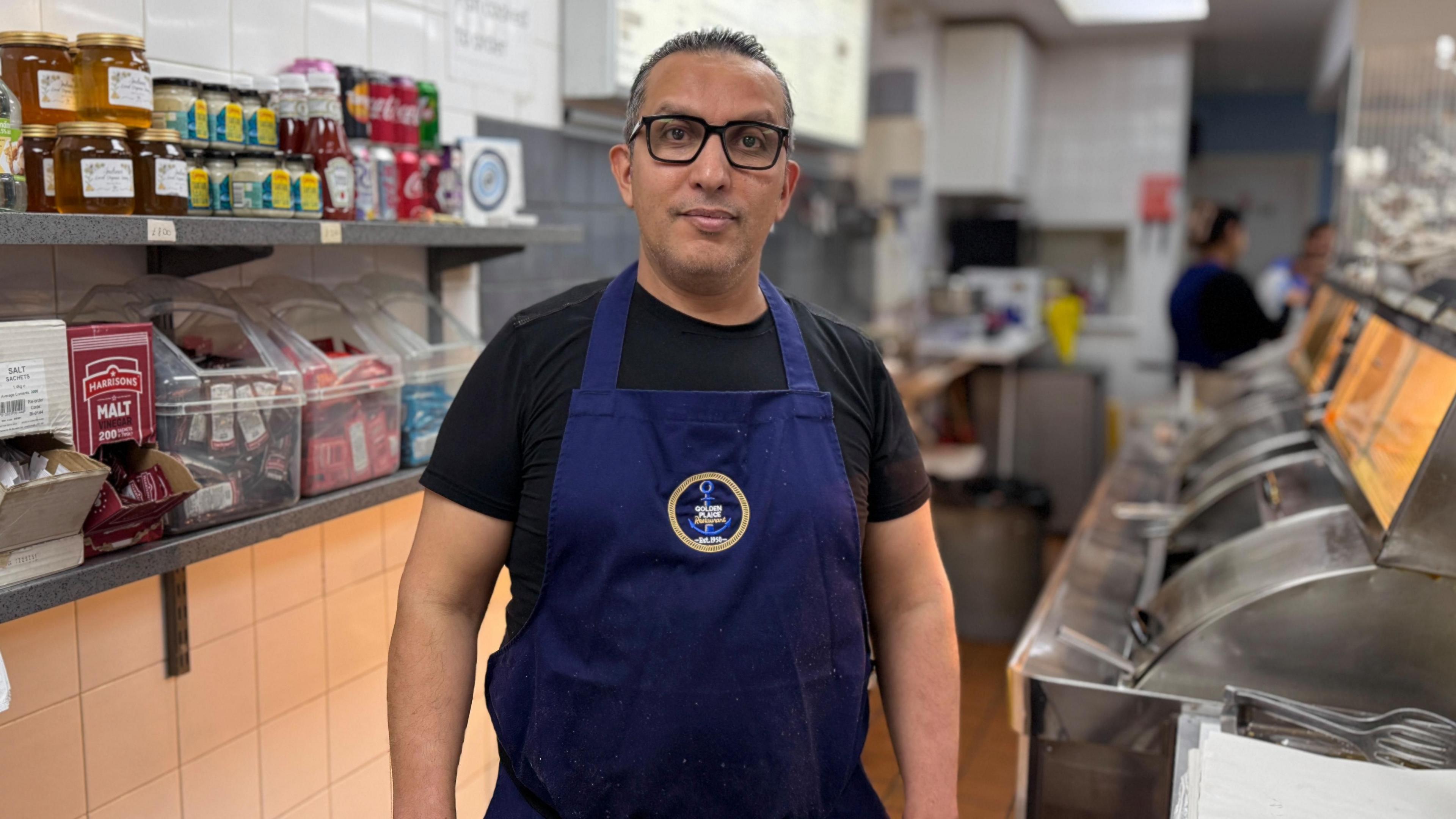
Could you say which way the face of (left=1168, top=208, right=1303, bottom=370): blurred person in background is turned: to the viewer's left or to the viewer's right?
to the viewer's right

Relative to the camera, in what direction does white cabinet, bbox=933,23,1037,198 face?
facing the viewer

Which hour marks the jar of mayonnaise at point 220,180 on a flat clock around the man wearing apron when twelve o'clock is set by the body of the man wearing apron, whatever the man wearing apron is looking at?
The jar of mayonnaise is roughly at 4 o'clock from the man wearing apron.

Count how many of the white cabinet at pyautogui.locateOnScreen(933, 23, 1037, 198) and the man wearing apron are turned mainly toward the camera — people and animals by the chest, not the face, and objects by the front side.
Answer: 2

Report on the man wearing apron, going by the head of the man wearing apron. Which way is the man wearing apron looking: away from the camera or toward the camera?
toward the camera

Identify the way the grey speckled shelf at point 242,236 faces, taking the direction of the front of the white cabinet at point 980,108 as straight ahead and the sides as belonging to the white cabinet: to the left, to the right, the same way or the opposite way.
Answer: to the left

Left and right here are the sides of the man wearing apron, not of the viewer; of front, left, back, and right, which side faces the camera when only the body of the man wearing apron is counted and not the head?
front

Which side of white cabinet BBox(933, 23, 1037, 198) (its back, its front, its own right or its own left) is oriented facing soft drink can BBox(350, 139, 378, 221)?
front

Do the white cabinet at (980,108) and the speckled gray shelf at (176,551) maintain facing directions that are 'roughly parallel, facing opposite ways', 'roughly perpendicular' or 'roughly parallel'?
roughly perpendicular

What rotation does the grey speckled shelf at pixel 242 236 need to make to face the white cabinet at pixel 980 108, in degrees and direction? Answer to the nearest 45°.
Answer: approximately 90° to its left

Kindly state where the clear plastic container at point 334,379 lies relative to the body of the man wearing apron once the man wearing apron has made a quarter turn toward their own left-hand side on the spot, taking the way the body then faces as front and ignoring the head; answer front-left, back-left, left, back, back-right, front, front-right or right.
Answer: back-left

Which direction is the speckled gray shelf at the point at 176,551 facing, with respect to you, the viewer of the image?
facing the viewer and to the right of the viewer

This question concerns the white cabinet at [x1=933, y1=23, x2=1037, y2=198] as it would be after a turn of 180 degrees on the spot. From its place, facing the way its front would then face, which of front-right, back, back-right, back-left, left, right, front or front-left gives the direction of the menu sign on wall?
back
